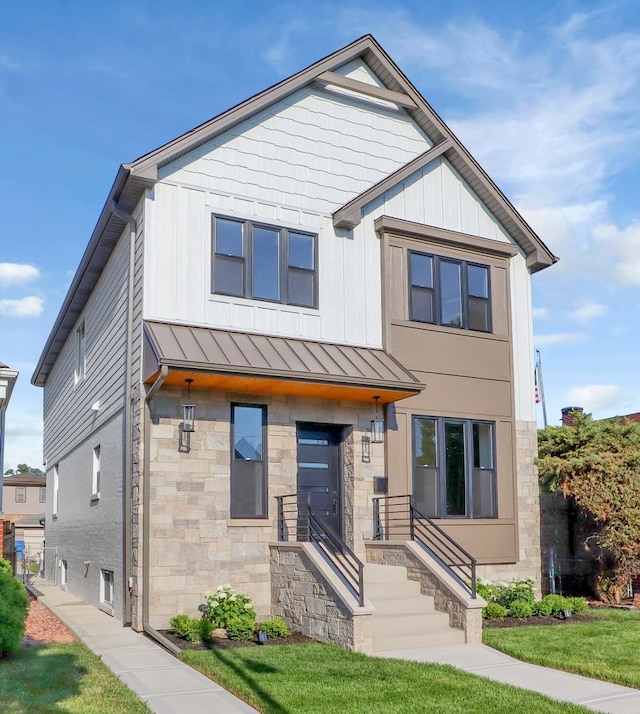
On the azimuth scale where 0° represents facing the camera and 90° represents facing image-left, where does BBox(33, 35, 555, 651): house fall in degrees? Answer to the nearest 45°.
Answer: approximately 315°

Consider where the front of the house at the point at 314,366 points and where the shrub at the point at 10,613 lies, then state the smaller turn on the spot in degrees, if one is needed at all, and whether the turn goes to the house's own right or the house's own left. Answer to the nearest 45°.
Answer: approximately 90° to the house's own right

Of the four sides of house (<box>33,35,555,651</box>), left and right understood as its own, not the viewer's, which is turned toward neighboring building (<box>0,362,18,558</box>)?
right
